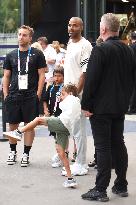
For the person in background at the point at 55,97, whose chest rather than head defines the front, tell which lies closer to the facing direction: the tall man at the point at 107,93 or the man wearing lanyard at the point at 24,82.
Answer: the tall man

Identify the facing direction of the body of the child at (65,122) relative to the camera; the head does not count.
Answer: to the viewer's left

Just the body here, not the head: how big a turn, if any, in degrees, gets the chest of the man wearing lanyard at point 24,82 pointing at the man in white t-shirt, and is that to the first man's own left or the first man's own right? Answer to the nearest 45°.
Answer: approximately 45° to the first man's own left

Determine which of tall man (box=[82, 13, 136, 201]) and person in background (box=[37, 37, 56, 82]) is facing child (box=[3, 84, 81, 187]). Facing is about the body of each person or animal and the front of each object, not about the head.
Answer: the tall man

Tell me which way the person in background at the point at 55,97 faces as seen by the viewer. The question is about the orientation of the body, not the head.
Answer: toward the camera

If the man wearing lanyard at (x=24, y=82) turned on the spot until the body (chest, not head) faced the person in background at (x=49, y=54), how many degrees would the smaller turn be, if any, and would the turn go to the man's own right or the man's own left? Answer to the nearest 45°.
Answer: approximately 180°

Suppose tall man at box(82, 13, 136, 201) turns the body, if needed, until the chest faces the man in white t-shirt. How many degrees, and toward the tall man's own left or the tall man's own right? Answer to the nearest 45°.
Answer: approximately 45° to the tall man's own right

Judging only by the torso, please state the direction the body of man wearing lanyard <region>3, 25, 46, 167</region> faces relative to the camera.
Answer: toward the camera
